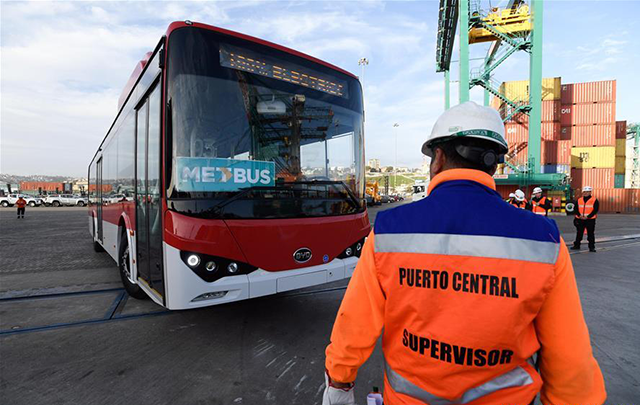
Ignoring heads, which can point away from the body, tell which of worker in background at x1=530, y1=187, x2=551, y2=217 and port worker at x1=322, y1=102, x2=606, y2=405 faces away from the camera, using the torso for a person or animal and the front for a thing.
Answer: the port worker

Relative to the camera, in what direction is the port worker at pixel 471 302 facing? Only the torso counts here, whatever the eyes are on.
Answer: away from the camera

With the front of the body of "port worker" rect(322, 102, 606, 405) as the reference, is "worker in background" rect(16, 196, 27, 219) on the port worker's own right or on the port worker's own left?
on the port worker's own left

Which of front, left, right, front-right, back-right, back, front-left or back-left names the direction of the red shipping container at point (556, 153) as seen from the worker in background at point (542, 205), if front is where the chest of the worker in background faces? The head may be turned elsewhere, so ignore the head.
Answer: back-right

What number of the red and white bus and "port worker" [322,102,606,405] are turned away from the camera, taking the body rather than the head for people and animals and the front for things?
1

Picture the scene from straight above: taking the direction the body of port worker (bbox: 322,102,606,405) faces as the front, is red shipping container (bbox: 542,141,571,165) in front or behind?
in front

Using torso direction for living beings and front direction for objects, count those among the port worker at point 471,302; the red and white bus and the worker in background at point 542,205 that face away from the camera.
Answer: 1

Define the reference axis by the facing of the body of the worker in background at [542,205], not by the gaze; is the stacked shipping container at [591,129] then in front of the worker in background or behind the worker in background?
behind

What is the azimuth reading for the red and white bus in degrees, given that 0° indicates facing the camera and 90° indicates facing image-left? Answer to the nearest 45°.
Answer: approximately 315°

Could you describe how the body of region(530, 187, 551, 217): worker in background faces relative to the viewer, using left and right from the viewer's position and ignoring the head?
facing the viewer and to the left of the viewer

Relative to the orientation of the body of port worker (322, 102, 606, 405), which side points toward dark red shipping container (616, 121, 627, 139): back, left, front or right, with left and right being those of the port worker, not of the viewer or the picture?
front

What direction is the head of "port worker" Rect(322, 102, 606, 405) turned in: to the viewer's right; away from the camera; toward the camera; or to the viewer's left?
away from the camera

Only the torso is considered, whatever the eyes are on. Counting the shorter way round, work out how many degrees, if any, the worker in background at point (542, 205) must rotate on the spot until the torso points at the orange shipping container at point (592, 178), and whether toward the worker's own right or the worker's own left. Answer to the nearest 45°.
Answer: approximately 135° to the worker's own right

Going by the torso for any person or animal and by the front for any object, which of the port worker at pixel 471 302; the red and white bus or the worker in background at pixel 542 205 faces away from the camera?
the port worker
